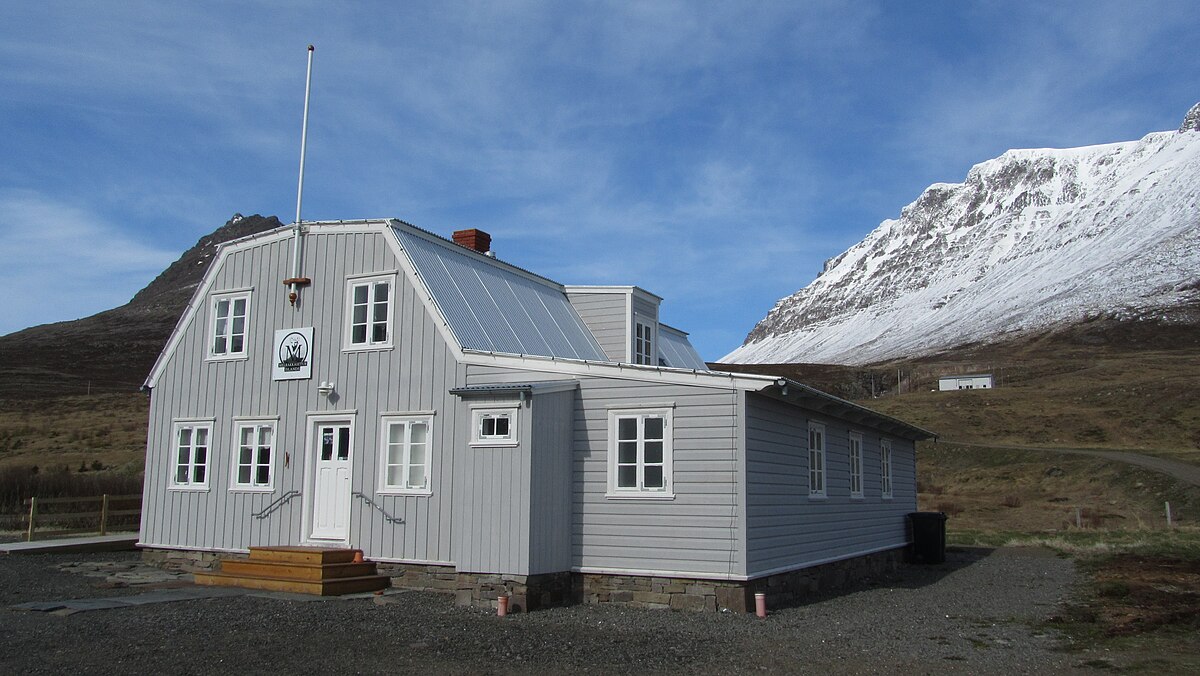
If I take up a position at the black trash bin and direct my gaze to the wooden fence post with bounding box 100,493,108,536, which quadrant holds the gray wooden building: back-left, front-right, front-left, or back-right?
front-left

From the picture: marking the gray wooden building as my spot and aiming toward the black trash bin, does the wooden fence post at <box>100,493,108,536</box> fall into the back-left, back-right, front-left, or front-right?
back-left

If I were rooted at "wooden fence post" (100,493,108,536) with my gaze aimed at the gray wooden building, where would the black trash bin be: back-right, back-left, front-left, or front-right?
front-left

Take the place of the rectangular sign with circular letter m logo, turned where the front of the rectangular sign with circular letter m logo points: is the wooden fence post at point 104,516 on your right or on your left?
on your right

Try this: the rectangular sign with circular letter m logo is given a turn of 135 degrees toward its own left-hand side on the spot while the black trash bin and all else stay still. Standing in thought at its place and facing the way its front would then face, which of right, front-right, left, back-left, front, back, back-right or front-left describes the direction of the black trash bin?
front

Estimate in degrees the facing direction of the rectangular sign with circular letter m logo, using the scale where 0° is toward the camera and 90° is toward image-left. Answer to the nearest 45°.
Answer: approximately 45°
